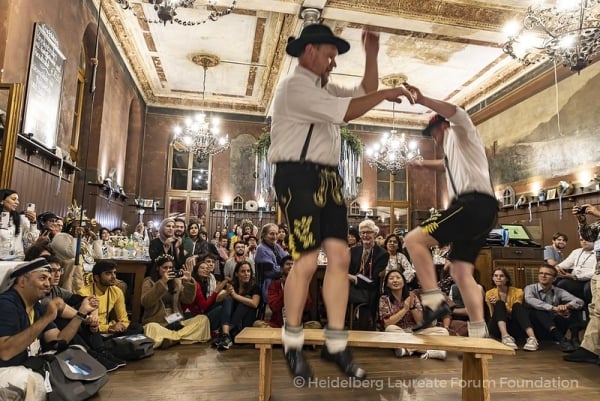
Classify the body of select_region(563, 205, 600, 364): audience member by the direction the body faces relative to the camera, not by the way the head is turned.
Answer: to the viewer's left

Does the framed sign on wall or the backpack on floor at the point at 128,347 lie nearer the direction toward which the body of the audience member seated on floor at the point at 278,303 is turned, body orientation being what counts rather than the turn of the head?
the backpack on floor

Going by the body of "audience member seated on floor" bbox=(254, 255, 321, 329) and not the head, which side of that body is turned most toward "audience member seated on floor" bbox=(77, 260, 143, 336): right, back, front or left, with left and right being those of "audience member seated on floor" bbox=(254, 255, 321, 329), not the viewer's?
right

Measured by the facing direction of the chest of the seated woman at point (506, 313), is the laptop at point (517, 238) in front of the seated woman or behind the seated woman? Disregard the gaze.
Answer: behind

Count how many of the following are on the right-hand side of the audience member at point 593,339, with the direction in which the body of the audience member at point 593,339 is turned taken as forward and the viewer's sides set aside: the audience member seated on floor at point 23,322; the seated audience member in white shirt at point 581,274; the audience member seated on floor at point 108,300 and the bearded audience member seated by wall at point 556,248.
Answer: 2

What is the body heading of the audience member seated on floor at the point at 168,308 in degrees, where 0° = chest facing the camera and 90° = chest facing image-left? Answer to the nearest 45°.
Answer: approximately 315°

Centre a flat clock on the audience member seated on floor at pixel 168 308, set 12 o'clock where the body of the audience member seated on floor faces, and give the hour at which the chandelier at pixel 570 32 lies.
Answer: The chandelier is roughly at 11 o'clock from the audience member seated on floor.

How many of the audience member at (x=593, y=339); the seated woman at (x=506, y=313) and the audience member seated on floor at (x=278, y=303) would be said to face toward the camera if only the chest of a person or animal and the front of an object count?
2

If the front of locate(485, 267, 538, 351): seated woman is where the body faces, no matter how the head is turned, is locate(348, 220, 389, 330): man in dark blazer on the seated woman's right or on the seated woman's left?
on the seated woman's right

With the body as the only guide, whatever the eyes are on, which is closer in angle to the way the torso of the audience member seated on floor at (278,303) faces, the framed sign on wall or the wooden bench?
the wooden bench

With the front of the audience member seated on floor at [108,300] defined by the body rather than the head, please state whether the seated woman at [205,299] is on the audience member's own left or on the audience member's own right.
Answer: on the audience member's own left

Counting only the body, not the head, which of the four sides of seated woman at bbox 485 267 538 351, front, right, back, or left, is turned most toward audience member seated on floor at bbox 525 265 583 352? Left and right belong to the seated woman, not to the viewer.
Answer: left
